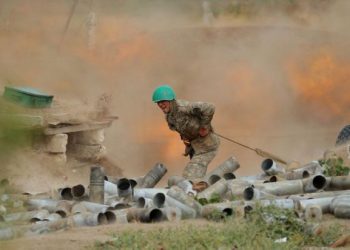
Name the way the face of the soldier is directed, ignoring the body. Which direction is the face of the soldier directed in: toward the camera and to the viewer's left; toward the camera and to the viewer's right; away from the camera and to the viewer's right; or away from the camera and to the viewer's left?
toward the camera and to the viewer's left

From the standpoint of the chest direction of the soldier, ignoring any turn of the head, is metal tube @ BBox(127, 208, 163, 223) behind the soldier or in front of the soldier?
in front

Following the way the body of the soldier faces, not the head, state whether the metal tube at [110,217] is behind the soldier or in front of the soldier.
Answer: in front

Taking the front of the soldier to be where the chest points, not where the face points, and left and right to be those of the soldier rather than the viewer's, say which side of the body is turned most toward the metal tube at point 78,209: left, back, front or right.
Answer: front

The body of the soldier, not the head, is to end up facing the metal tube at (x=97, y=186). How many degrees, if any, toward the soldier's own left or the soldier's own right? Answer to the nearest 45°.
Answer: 0° — they already face it

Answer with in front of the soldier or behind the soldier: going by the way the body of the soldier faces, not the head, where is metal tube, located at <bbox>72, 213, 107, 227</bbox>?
in front

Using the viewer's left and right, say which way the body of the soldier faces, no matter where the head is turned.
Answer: facing the viewer and to the left of the viewer

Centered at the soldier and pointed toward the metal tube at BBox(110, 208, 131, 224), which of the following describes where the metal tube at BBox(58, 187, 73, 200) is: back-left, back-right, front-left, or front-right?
front-right

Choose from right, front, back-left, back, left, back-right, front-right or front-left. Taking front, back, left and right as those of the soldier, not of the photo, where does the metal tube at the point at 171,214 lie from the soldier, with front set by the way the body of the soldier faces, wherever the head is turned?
front-left

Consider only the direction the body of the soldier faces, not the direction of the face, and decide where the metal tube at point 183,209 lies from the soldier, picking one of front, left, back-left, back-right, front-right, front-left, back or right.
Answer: front-left
